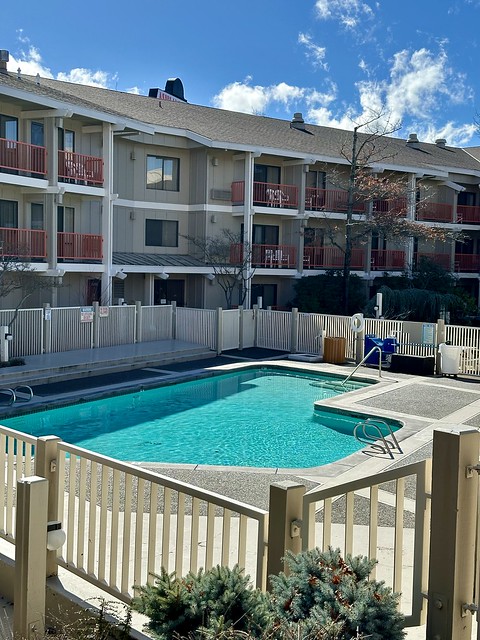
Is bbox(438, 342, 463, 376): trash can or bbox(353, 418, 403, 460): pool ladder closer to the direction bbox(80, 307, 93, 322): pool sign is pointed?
the pool ladder

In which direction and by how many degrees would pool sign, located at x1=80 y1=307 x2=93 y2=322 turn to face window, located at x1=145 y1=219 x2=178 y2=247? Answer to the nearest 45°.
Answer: approximately 180°

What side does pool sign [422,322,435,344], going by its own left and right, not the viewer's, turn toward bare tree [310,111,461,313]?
back

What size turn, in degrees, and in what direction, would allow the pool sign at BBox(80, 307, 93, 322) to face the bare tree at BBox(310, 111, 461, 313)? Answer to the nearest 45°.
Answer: approximately 135° to its left

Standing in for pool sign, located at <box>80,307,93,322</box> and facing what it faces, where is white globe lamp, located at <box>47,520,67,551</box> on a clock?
The white globe lamp is roughly at 12 o'clock from the pool sign.

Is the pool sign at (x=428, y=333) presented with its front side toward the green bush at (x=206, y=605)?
yes

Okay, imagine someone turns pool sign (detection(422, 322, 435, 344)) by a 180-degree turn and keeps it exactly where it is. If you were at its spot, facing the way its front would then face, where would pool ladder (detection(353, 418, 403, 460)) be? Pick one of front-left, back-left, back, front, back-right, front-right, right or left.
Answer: back

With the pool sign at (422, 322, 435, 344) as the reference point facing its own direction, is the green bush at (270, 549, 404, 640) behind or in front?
in front

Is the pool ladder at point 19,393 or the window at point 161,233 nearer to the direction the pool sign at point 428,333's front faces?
the pool ladder

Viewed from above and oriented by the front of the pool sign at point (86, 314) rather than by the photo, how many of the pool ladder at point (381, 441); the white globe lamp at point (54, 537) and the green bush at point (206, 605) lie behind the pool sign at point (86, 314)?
0

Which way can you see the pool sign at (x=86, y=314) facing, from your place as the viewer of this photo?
facing the viewer

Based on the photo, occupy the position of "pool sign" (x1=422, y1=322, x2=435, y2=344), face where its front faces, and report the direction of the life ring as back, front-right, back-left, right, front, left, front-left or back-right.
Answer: right

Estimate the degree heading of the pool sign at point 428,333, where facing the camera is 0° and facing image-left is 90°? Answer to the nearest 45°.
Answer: approximately 0°

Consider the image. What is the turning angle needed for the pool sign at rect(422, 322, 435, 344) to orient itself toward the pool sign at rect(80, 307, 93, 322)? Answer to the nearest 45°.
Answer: approximately 90° to its right

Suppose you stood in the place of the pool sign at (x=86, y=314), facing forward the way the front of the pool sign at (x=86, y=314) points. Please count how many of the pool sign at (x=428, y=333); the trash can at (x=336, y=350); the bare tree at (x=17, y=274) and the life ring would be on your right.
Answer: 1

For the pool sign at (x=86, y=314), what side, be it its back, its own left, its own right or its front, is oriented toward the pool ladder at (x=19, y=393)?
front

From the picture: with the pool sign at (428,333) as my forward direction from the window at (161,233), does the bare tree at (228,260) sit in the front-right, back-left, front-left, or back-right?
front-left

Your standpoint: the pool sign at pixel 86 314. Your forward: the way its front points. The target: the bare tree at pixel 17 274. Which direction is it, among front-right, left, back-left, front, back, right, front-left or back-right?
right

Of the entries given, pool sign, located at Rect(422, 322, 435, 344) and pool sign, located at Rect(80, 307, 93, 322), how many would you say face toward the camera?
2

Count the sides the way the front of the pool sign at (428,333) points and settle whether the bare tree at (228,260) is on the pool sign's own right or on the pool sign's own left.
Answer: on the pool sign's own right
